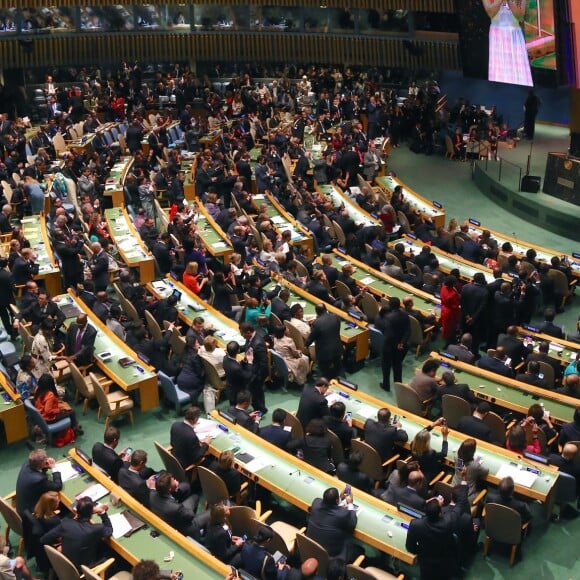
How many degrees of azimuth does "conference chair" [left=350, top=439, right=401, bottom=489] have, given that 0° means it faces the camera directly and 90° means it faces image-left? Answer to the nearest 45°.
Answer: approximately 225°

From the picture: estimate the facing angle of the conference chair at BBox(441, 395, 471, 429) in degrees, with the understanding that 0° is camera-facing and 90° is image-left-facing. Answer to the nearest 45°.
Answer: approximately 225°

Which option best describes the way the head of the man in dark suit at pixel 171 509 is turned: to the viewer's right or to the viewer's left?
to the viewer's right

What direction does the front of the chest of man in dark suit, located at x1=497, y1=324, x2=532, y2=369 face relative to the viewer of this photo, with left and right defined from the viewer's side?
facing away from the viewer and to the right of the viewer

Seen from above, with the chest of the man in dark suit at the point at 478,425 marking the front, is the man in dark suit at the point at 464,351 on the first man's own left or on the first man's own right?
on the first man's own left

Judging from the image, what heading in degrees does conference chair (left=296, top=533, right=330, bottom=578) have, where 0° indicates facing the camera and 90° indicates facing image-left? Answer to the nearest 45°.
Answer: approximately 225°

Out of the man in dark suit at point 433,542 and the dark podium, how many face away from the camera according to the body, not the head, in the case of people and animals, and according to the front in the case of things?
1

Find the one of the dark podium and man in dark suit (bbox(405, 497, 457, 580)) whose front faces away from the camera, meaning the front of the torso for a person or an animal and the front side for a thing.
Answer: the man in dark suit

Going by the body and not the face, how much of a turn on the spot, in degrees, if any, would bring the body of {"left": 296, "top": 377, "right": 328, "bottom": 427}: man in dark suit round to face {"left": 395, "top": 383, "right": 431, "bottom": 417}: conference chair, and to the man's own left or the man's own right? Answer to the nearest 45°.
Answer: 0° — they already face it

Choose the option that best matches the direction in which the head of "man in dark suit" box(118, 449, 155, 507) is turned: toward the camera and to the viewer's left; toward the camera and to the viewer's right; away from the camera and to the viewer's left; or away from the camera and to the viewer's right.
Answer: away from the camera and to the viewer's right

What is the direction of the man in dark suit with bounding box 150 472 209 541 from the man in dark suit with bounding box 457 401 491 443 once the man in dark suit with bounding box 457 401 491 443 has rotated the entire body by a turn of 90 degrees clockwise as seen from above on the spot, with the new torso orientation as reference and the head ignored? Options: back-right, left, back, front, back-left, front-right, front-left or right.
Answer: right

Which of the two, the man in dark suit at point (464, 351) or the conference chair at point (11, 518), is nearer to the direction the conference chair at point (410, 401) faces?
the man in dark suit

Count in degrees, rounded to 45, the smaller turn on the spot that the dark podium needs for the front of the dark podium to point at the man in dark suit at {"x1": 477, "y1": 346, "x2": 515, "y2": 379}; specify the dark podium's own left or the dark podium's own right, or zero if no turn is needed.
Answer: approximately 45° to the dark podium's own left

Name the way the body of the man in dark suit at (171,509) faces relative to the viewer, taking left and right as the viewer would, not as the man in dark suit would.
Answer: facing away from the viewer and to the right of the viewer

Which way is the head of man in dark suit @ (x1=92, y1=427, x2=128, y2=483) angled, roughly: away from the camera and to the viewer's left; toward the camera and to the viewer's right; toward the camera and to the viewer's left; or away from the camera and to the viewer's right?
away from the camera and to the viewer's right
